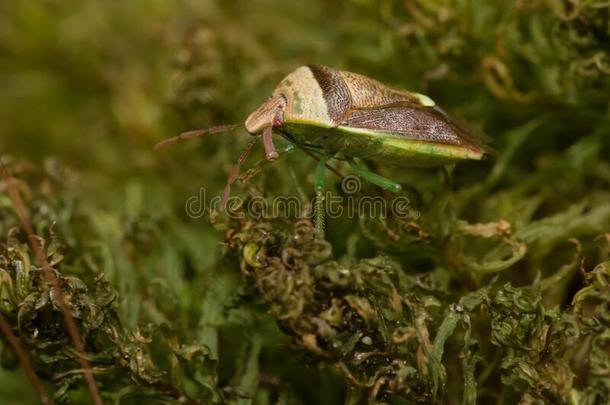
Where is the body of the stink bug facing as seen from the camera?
to the viewer's left

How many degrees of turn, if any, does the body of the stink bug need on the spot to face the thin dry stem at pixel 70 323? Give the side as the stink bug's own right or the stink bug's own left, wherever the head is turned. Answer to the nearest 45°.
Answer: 0° — it already faces it
